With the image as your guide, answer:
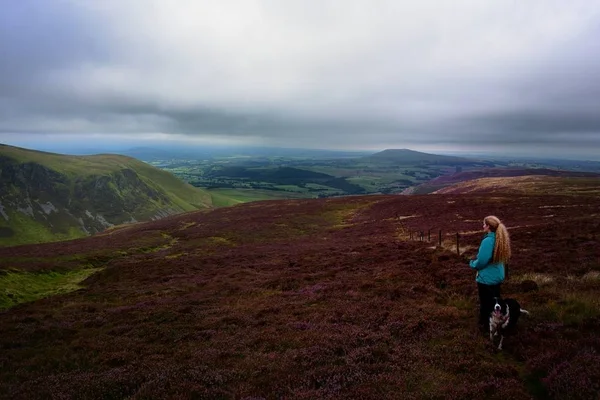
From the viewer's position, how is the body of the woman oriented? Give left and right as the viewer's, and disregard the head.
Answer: facing away from the viewer and to the left of the viewer

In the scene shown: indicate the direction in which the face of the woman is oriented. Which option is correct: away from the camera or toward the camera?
away from the camera
